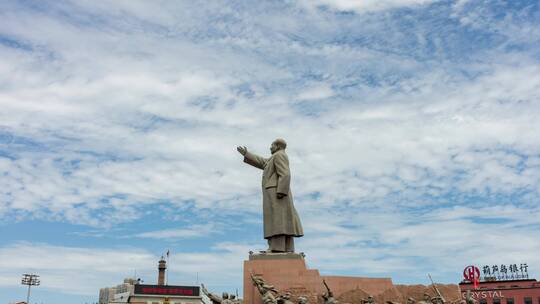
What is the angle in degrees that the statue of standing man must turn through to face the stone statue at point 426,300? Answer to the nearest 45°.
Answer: approximately 180°

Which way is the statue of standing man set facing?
to the viewer's left

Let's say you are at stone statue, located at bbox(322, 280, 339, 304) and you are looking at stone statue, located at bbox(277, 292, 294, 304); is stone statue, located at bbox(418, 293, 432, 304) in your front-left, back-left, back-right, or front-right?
back-right
